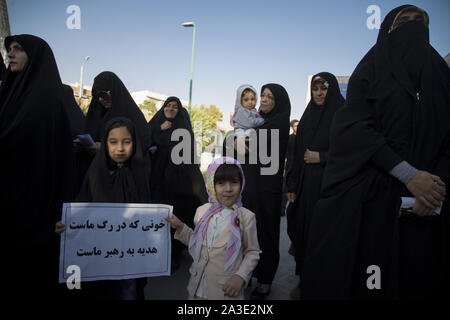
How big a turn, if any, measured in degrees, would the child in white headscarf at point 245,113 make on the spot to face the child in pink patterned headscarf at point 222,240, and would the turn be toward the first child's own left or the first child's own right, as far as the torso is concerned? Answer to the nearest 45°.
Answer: approximately 45° to the first child's own right

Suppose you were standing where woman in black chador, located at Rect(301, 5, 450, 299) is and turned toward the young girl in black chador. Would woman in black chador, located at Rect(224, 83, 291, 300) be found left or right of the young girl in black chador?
right

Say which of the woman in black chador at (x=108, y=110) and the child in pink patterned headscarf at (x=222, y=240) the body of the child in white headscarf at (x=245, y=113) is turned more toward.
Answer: the child in pink patterned headscarf

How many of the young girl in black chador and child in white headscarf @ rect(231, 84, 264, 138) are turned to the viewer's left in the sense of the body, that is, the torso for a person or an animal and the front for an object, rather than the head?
0

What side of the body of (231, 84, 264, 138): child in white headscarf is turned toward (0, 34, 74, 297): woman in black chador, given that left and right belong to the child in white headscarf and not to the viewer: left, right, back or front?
right

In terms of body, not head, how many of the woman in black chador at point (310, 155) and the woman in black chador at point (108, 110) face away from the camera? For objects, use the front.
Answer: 0

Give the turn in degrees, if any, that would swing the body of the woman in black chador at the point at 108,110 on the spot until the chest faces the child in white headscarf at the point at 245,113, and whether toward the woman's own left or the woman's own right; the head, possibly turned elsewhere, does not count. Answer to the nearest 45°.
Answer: approximately 135° to the woman's own left

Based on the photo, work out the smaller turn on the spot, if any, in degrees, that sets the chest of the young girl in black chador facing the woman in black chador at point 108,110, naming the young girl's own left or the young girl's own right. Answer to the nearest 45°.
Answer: approximately 180°
